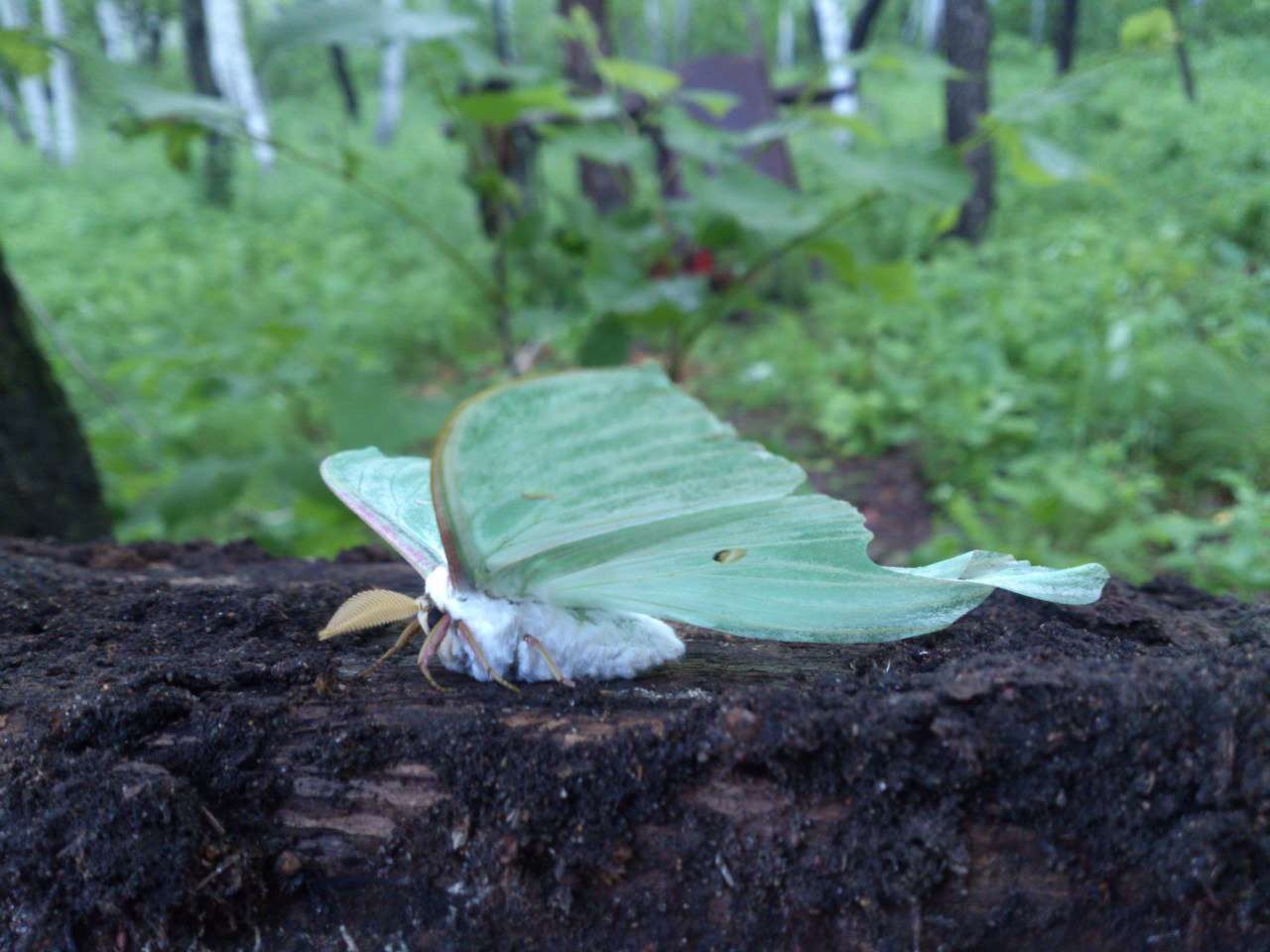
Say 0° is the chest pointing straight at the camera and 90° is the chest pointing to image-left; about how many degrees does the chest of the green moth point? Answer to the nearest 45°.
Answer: approximately 90°

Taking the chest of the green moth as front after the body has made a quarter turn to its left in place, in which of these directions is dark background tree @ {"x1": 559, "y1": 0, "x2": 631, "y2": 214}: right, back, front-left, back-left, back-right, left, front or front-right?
back

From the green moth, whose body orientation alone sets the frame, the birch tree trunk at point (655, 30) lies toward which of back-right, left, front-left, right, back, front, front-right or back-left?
right

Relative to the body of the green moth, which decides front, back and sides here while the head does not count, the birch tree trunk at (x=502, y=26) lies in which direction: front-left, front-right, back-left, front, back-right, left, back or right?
right

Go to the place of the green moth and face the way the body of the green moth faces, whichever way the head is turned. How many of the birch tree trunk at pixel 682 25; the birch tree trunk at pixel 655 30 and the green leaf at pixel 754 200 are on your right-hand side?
3

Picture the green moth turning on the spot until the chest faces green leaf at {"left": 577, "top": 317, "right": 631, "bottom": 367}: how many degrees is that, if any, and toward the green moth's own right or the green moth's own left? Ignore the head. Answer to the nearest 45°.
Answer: approximately 90° to the green moth's own right

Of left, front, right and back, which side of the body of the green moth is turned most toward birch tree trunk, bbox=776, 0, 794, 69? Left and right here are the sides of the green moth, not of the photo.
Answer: right

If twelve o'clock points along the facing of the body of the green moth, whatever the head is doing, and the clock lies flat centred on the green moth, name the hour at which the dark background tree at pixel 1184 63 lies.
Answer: The dark background tree is roughly at 4 o'clock from the green moth.

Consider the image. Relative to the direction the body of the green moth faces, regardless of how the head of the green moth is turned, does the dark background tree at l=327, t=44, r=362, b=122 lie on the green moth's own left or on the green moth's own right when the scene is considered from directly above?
on the green moth's own right

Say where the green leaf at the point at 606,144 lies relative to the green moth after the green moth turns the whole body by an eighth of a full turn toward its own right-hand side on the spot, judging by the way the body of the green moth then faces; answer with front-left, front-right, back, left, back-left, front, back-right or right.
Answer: front-right

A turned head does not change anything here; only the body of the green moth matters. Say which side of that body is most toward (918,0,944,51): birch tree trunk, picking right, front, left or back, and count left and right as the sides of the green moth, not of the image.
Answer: right

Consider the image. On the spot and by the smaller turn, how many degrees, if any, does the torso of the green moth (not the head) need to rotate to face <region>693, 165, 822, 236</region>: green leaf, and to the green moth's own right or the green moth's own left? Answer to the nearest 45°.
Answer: approximately 90° to the green moth's own right
